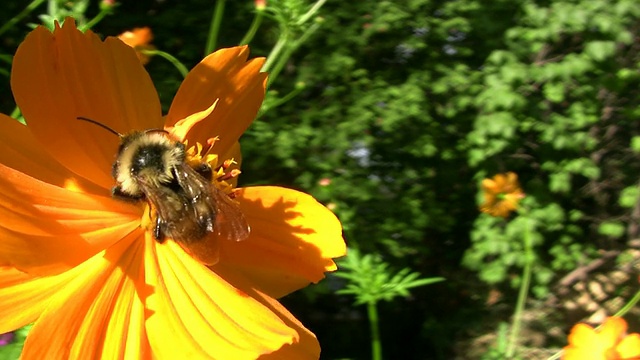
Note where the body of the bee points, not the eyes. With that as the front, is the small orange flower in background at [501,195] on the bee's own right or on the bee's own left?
on the bee's own right

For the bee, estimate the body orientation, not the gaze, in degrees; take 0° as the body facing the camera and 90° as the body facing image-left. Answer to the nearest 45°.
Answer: approximately 135°

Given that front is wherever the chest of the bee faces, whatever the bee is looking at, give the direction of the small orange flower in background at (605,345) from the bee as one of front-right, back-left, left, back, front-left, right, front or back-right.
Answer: back-right

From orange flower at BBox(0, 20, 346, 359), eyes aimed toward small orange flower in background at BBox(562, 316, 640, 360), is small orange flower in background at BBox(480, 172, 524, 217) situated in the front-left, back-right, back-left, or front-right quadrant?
front-left

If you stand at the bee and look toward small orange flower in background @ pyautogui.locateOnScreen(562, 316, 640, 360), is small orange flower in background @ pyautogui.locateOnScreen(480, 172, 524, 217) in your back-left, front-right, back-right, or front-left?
front-left
